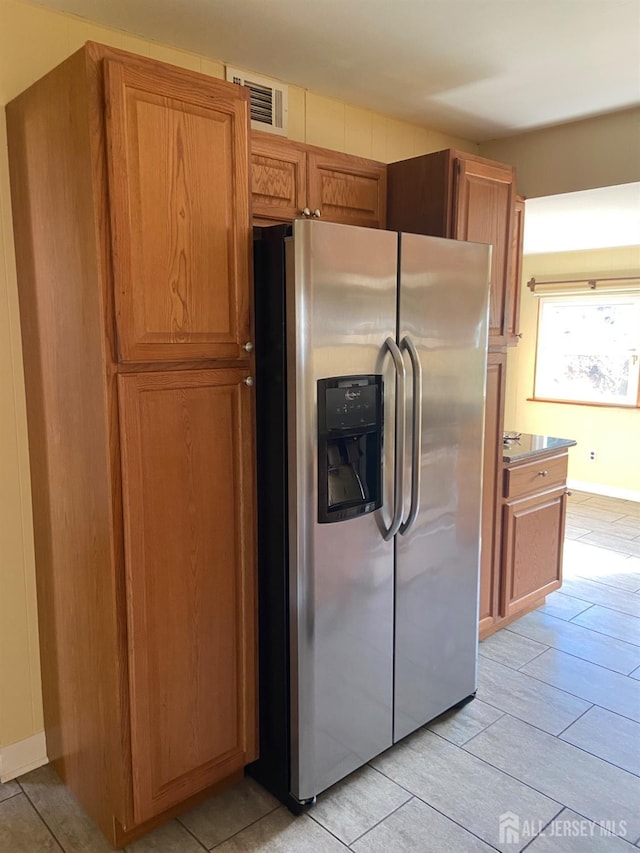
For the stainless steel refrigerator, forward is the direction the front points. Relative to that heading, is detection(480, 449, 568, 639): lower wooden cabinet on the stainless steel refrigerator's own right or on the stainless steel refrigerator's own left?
on the stainless steel refrigerator's own left

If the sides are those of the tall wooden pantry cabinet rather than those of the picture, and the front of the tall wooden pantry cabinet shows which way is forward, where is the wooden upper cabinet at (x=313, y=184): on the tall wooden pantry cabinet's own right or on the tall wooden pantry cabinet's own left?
on the tall wooden pantry cabinet's own left

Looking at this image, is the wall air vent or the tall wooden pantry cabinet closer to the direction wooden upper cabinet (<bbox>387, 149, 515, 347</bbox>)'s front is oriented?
the tall wooden pantry cabinet

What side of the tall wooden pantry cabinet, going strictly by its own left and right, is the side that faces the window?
left

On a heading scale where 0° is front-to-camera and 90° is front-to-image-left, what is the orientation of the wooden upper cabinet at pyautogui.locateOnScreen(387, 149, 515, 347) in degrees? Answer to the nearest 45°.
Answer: approximately 315°

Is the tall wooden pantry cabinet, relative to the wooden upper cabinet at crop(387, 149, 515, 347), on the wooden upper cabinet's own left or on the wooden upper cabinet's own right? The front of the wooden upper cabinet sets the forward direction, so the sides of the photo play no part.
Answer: on the wooden upper cabinet's own right

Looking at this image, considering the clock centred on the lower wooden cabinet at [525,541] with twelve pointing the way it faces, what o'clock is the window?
The window is roughly at 8 o'clock from the lower wooden cabinet.

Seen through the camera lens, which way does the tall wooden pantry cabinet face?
facing the viewer and to the right of the viewer
